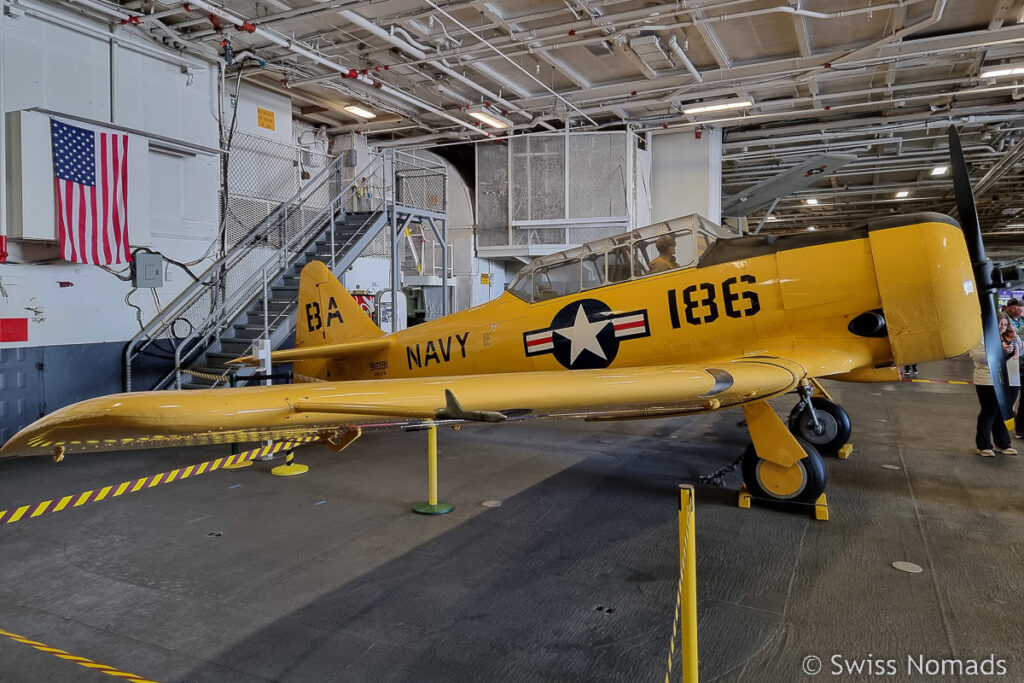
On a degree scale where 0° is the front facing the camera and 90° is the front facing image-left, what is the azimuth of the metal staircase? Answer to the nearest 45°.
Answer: approximately 45°

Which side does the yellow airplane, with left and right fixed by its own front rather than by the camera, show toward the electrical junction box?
back

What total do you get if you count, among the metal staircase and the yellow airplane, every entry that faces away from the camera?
0

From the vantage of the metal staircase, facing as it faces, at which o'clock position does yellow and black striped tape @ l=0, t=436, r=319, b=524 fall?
The yellow and black striped tape is roughly at 11 o'clock from the metal staircase.

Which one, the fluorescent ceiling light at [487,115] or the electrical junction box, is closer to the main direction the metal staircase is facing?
the electrical junction box

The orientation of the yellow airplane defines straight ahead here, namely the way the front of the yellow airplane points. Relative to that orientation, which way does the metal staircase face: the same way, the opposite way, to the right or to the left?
to the right

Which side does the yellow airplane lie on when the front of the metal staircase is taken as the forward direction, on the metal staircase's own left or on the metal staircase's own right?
on the metal staircase's own left

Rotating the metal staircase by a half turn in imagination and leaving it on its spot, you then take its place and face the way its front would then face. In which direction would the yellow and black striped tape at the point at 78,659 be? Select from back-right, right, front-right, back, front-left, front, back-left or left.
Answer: back-right

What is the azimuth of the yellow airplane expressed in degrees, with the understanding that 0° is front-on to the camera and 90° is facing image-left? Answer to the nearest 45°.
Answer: approximately 315°

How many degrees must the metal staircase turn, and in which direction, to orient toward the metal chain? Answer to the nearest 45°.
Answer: approximately 90° to its left

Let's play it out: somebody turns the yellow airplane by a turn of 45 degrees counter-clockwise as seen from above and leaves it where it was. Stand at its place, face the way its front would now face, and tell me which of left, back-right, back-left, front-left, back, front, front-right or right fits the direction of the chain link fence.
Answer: back-left
